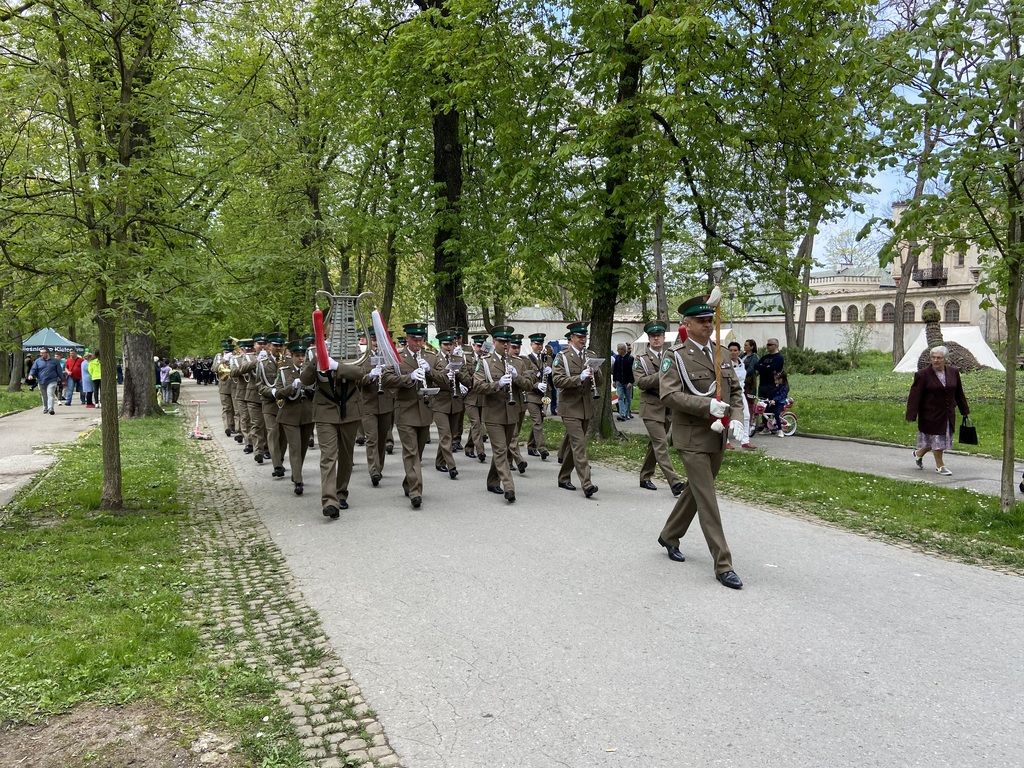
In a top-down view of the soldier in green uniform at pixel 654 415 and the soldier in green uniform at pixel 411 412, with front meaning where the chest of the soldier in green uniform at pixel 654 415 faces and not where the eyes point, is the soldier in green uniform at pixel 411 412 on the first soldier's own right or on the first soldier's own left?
on the first soldier's own right

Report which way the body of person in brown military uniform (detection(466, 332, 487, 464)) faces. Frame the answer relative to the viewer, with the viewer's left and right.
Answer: facing the viewer and to the right of the viewer

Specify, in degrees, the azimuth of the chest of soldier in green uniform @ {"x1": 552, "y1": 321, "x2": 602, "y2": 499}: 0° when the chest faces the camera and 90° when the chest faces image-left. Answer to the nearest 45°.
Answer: approximately 315°

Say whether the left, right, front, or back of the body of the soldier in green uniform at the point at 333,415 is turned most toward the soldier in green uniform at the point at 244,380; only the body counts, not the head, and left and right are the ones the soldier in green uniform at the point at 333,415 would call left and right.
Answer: back

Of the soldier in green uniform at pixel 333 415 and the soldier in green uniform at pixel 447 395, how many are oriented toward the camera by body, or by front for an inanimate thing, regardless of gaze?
2

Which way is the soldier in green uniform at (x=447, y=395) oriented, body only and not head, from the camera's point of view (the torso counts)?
toward the camera

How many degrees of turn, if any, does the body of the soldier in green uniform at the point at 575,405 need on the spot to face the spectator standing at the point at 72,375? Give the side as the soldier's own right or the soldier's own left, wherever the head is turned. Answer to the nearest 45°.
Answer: approximately 180°

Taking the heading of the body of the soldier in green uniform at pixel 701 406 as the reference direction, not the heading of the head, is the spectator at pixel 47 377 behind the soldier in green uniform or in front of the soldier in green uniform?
behind

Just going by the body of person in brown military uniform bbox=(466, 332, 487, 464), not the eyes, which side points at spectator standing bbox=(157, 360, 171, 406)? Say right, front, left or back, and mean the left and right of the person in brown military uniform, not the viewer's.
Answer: back

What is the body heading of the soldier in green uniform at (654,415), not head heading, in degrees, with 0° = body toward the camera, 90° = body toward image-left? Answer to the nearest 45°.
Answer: approximately 315°

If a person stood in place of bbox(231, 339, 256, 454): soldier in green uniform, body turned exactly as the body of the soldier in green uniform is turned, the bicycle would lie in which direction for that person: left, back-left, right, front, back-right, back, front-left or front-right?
front-left

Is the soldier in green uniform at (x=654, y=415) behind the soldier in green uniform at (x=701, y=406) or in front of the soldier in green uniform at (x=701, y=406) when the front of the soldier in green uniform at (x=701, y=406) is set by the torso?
behind

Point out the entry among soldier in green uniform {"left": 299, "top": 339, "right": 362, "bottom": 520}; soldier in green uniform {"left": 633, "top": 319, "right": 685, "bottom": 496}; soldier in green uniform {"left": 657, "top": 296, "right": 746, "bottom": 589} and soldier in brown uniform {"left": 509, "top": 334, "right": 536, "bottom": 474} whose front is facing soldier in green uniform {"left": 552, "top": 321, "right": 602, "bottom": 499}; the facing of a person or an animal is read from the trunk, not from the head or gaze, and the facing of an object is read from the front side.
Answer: soldier in brown uniform {"left": 509, "top": 334, "right": 536, "bottom": 474}

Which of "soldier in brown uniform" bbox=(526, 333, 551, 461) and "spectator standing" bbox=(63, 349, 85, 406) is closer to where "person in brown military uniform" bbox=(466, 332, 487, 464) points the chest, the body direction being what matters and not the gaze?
the soldier in brown uniform

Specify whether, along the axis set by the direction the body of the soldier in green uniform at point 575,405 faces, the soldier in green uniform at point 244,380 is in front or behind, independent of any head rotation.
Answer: behind
